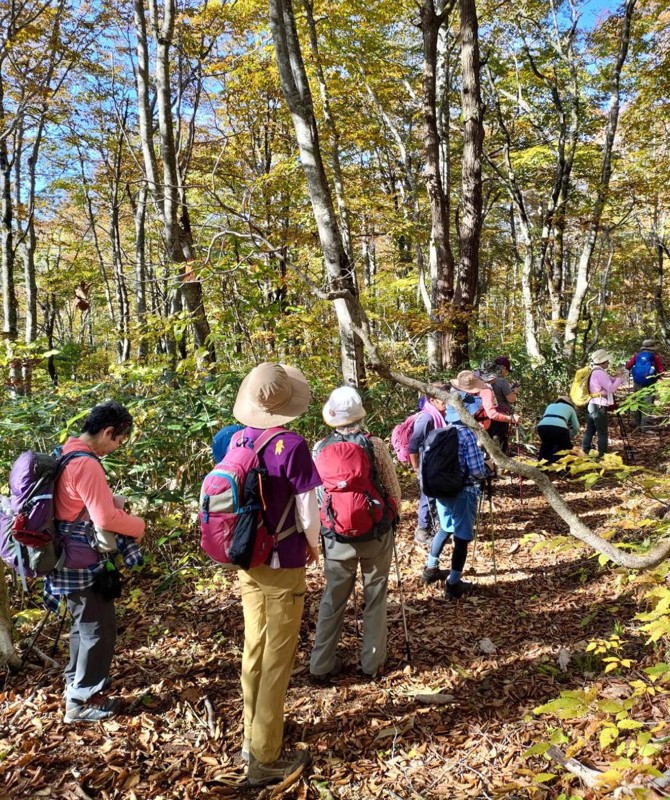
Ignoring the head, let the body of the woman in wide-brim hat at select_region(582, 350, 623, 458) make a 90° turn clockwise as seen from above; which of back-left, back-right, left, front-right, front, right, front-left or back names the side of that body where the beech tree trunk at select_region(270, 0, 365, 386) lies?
front-right

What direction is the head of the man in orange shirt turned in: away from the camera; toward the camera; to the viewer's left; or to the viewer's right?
to the viewer's right

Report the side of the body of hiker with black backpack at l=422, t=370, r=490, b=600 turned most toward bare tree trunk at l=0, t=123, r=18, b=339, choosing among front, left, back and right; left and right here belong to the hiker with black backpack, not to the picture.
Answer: left

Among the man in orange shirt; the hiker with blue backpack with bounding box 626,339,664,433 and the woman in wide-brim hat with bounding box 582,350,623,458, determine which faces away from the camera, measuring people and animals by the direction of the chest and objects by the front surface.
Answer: the hiker with blue backpack

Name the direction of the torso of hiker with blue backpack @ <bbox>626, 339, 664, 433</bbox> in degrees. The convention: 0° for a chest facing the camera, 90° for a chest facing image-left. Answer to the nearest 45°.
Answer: approximately 180°

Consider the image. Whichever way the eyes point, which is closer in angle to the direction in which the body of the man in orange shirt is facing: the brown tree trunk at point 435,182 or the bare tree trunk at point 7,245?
the brown tree trunk

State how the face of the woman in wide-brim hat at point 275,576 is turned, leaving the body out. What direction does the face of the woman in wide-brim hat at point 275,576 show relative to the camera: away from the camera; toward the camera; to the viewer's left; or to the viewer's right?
away from the camera

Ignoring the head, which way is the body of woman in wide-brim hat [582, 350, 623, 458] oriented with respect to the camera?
to the viewer's right

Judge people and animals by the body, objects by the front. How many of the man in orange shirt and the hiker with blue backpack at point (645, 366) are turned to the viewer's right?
1

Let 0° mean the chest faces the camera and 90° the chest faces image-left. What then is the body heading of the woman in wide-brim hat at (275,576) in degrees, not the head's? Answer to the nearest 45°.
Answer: approximately 225°
